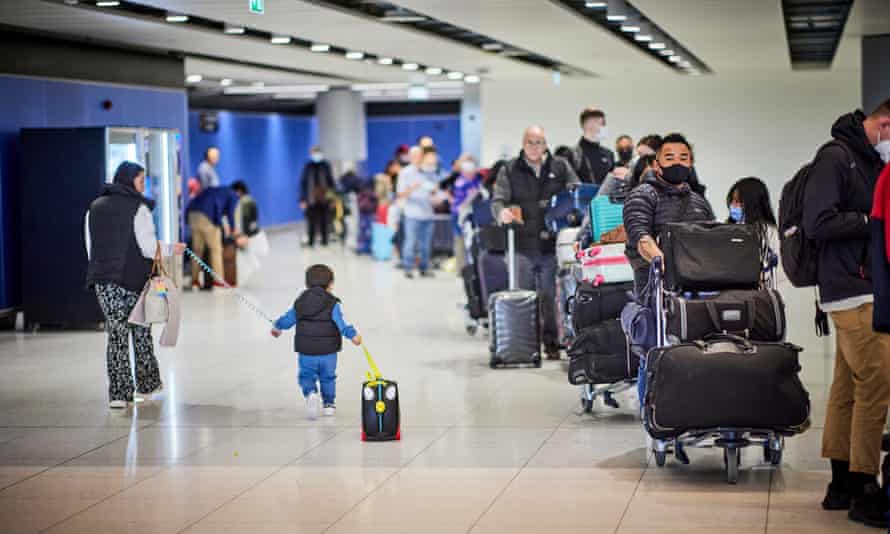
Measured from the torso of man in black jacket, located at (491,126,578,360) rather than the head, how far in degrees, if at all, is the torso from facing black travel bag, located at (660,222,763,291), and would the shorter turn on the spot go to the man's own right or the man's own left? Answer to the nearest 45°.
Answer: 0° — they already face it

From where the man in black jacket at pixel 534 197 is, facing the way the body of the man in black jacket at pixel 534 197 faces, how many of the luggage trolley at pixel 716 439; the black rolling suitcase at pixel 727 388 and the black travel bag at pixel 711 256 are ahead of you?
3

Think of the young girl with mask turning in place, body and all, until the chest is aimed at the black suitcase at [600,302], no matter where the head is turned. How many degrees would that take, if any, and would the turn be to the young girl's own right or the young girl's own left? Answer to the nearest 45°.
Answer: approximately 45° to the young girl's own right

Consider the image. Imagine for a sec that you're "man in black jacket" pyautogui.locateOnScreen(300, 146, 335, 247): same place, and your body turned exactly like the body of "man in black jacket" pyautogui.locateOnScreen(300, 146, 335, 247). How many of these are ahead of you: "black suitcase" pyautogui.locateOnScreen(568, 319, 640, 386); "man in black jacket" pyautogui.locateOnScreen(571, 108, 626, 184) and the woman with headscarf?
3

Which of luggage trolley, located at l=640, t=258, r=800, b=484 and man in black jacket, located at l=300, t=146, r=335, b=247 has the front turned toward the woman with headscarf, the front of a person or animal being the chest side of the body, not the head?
the man in black jacket

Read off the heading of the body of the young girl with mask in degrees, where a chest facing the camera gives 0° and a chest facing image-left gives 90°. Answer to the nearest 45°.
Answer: approximately 45°

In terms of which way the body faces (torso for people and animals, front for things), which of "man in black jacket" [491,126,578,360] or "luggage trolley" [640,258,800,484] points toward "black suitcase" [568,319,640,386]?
the man in black jacket

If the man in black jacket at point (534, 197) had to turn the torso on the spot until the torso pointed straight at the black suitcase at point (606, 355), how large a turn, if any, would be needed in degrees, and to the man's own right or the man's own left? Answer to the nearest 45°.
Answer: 0° — they already face it

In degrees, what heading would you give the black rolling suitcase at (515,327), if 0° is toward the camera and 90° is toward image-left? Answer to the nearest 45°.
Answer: approximately 0°

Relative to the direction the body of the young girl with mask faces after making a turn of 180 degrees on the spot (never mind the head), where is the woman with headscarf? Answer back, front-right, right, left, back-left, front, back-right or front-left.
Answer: back-left

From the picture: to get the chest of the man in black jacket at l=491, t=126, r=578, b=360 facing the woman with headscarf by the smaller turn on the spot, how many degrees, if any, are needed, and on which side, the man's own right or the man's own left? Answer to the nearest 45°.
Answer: approximately 45° to the man's own right
